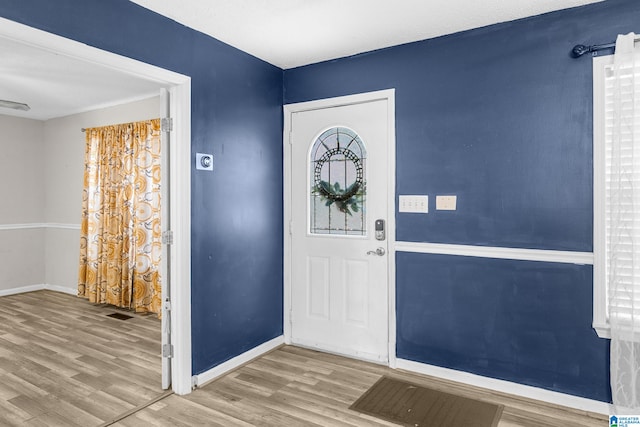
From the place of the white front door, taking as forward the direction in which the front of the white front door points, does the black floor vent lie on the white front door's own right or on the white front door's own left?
on the white front door's own right

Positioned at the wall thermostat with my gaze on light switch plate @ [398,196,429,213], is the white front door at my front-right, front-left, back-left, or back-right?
front-left

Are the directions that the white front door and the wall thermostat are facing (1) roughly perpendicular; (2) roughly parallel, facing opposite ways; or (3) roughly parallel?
roughly perpendicular

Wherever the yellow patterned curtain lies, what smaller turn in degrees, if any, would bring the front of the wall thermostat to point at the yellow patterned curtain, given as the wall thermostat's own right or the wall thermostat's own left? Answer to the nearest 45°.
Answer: approximately 180°

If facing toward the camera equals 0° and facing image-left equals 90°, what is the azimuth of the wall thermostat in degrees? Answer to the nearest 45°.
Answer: approximately 315°

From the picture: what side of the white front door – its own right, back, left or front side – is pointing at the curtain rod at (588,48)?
left

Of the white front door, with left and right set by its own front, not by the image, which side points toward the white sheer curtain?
left

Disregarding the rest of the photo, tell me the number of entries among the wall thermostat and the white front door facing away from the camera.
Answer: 0

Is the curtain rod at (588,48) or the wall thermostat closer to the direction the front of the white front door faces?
the wall thermostat

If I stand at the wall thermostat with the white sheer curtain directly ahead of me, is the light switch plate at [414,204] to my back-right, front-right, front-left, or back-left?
front-left

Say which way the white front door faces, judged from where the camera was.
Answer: facing the viewer and to the left of the viewer

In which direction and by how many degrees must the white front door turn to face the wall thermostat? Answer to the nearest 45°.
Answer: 0° — it already faces it

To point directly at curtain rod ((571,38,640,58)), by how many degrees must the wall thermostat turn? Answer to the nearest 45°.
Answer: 0° — it already faces it

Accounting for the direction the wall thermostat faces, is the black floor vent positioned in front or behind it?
behind

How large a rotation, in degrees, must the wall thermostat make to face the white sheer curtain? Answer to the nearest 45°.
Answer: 0° — it already faces it

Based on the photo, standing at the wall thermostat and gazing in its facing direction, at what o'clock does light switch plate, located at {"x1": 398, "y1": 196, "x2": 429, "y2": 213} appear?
The light switch plate is roughly at 11 o'clock from the wall thermostat.
